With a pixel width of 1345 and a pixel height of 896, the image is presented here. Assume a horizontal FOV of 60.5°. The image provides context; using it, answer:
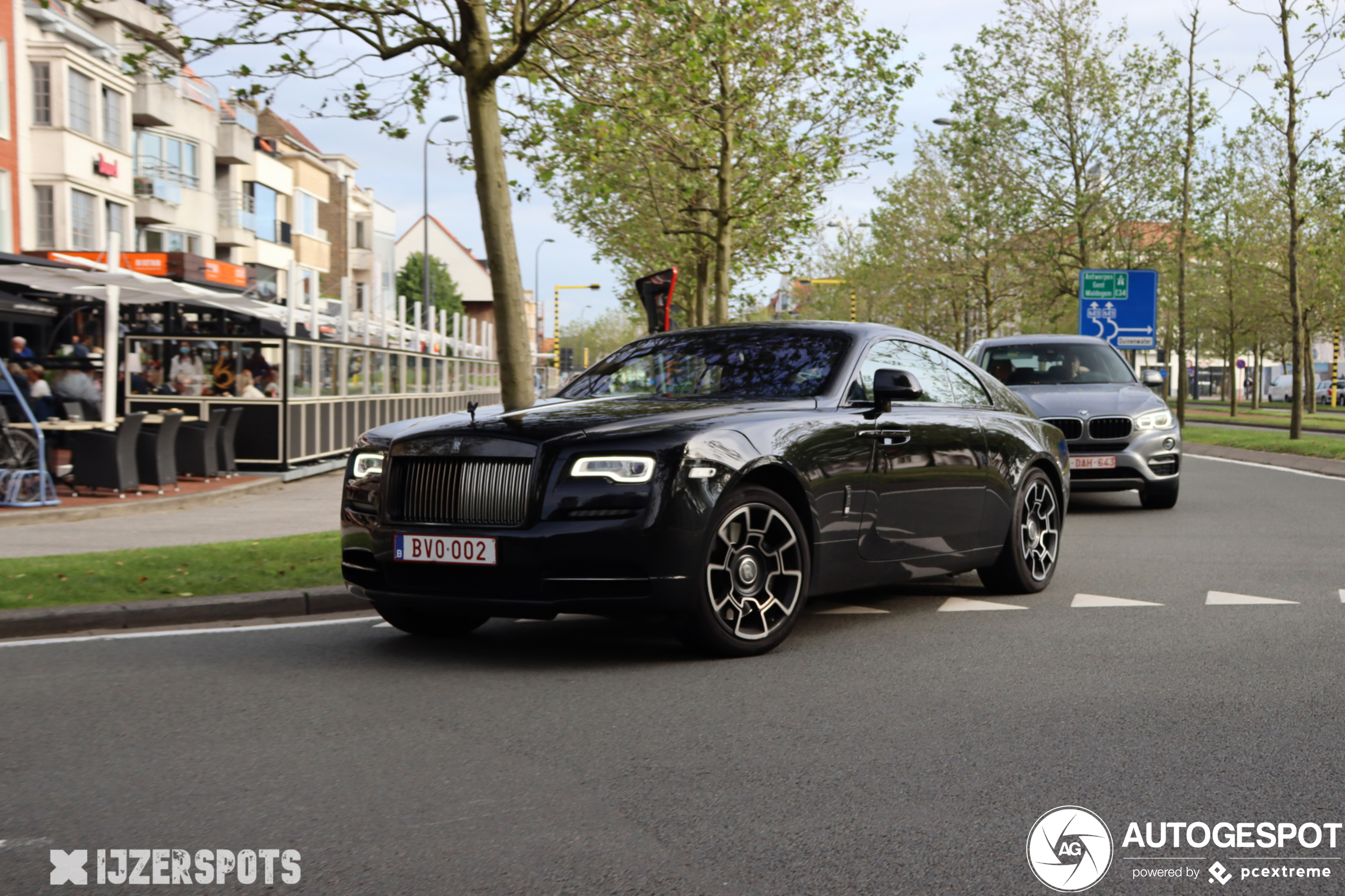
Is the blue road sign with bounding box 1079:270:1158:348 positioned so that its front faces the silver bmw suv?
yes

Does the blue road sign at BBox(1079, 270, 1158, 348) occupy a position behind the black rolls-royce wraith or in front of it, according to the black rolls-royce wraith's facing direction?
behind

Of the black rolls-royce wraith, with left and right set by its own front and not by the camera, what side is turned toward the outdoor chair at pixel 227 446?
right

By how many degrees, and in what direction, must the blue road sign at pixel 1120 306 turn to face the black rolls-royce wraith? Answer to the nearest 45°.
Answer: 0° — it already faces it

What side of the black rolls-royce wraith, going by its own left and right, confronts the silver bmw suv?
back

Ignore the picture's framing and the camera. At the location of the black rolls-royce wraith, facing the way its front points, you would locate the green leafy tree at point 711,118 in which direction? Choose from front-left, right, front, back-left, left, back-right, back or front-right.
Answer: back-right

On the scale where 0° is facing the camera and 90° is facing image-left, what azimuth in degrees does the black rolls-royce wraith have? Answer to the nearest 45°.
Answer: approximately 45°

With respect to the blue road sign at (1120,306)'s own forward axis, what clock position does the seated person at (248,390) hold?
The seated person is roughly at 1 o'clock from the blue road sign.

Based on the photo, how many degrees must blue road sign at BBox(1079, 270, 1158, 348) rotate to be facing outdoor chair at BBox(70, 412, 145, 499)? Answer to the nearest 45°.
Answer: approximately 45° to its right
